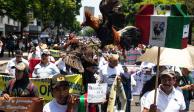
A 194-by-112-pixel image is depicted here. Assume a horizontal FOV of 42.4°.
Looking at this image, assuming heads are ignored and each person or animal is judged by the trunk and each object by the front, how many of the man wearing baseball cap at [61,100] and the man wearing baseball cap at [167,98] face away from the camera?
0

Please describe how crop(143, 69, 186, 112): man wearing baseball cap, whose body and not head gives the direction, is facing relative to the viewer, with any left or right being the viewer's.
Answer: facing the viewer

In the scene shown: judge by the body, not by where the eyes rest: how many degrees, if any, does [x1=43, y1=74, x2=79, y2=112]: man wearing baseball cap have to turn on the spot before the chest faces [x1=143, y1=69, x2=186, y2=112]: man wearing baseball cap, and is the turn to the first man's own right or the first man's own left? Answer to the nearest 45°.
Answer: approximately 45° to the first man's own left

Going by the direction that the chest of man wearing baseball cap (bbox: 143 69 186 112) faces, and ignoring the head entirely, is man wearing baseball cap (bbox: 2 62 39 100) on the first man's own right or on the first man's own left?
on the first man's own right

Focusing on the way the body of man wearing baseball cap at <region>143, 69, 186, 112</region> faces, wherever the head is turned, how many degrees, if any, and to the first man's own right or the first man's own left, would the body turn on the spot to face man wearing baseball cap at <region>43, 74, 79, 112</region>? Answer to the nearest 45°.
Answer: approximately 45° to the first man's own right

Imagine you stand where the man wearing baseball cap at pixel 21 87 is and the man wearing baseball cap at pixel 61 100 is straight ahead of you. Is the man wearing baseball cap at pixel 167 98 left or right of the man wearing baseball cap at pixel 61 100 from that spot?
left
